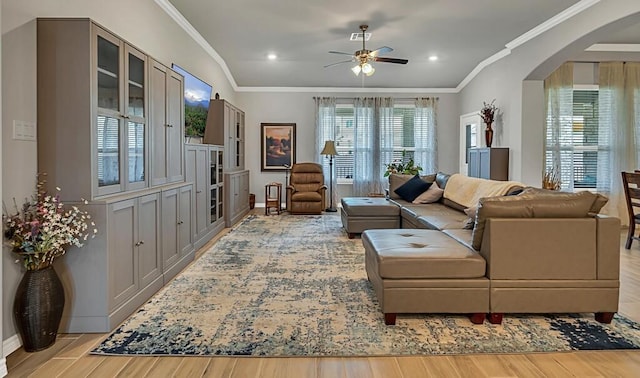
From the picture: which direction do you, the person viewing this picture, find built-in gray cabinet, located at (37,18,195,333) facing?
facing the viewer and to the right of the viewer

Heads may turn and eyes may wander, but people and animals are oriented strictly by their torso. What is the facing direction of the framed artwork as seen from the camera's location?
facing the viewer

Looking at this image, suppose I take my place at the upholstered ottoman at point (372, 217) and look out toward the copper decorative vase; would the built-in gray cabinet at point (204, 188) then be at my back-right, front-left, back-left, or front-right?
back-left

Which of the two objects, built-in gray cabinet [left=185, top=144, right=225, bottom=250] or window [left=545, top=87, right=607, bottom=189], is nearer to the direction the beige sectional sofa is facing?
the built-in gray cabinet

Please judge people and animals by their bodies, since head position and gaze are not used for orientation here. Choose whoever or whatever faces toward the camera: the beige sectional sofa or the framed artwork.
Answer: the framed artwork

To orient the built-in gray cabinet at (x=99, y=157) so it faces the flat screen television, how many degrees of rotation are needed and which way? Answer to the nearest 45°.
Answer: approximately 135° to its left

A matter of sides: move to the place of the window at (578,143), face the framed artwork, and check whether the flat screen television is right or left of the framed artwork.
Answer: left

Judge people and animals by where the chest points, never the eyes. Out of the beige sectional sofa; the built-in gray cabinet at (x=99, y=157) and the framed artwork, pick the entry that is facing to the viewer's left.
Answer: the beige sectional sofa

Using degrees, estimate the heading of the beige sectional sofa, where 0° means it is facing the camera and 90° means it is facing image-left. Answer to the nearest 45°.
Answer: approximately 90°

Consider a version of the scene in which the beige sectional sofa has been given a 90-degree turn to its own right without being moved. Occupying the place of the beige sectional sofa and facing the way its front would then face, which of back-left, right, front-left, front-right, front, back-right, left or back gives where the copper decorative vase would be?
front

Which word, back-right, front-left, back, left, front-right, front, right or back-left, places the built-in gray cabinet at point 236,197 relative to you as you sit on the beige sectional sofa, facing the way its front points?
front-right

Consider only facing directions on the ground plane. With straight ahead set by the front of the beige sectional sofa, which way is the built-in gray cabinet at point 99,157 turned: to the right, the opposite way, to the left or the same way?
the opposite way
